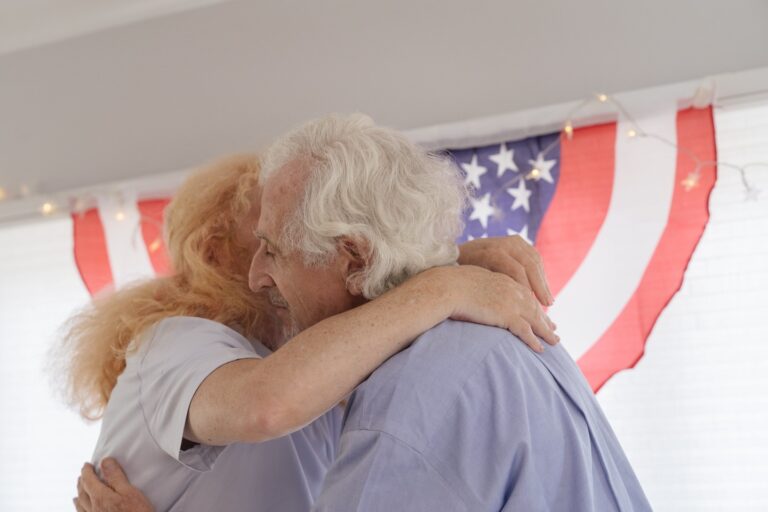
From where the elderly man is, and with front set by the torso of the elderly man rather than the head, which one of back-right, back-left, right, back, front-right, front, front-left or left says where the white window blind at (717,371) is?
right

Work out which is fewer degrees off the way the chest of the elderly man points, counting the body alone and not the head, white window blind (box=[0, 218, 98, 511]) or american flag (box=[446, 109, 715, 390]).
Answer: the white window blind

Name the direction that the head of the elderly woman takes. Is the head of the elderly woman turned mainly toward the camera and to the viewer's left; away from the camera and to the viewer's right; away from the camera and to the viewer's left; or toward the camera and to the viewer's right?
away from the camera and to the viewer's right

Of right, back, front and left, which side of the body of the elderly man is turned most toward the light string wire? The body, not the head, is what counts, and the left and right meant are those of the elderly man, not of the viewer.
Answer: right

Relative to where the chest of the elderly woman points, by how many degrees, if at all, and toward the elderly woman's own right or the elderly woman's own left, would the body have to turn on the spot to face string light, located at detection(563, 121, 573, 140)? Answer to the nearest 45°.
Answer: approximately 45° to the elderly woman's own left

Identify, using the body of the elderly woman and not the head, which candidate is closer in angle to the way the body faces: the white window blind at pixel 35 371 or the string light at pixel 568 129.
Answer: the string light

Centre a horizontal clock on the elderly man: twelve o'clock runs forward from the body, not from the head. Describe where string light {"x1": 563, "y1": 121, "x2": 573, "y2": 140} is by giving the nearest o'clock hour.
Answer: The string light is roughly at 2 o'clock from the elderly man.

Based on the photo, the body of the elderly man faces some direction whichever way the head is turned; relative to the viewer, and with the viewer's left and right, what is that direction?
facing away from the viewer and to the left of the viewer

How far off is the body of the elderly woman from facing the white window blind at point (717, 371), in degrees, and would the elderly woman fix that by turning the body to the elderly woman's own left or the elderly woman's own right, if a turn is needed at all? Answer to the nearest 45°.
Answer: approximately 45° to the elderly woman's own left

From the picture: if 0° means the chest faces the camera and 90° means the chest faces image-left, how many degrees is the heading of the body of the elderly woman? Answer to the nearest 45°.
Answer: approximately 270°

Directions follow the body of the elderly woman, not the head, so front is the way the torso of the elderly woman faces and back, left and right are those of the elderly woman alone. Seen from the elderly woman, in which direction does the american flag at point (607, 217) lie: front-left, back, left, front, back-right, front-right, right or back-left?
front-left

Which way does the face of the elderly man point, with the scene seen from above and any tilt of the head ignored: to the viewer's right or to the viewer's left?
to the viewer's left

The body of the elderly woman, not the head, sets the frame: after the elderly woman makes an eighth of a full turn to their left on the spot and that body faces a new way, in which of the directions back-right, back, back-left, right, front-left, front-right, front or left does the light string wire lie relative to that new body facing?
front
